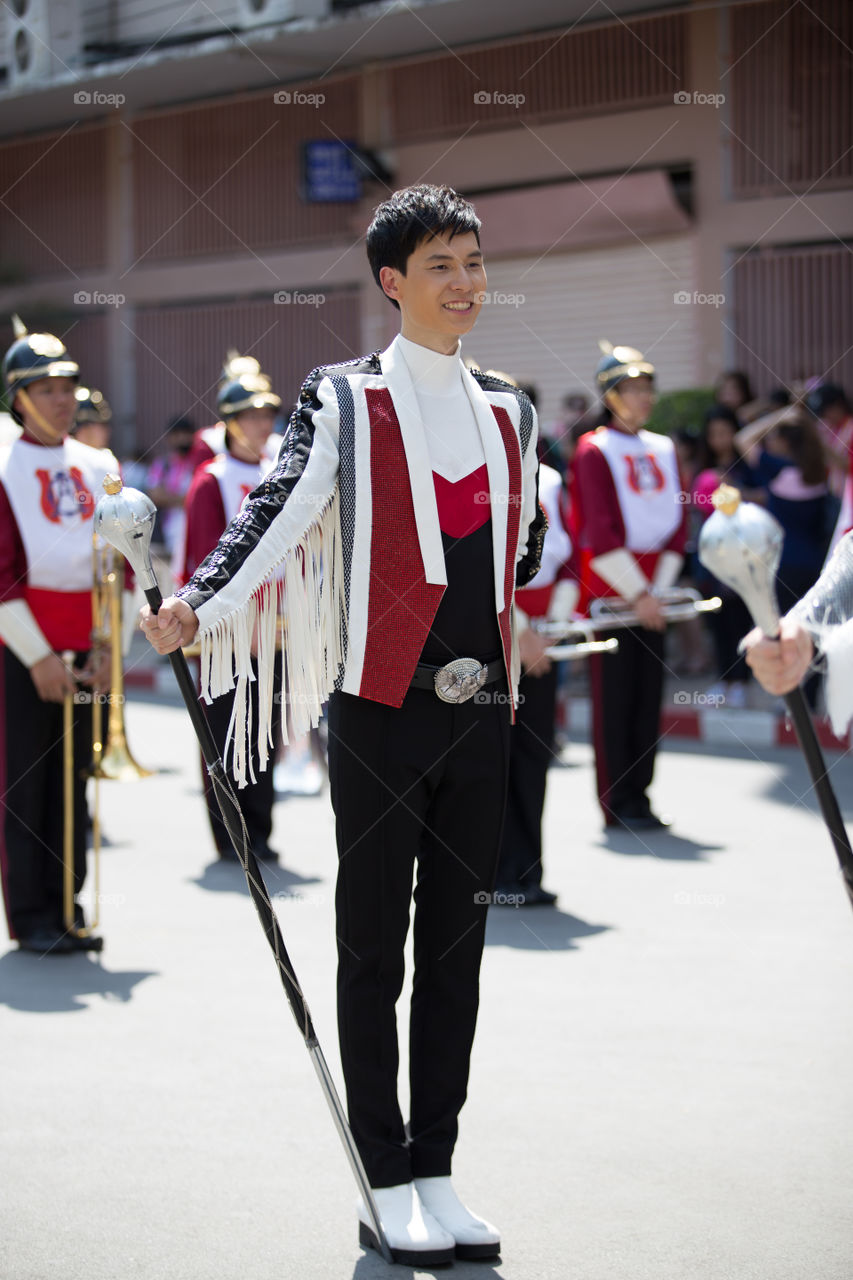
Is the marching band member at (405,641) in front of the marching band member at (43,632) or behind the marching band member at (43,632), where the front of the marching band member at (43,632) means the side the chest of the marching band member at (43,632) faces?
in front

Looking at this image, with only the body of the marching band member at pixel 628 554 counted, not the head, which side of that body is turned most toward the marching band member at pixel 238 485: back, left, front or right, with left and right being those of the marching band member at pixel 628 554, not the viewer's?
right

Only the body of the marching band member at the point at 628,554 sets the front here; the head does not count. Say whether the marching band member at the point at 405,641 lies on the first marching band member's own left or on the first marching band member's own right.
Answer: on the first marching band member's own right

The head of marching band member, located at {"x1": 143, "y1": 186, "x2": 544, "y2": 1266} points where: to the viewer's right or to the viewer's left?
to the viewer's right

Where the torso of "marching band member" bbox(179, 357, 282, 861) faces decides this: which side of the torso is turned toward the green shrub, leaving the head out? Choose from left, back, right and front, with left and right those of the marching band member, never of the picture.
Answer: left

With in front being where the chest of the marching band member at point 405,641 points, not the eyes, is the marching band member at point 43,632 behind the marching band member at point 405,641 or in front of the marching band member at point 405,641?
behind

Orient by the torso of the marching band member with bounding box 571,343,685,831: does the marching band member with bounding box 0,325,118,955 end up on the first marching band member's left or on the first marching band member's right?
on the first marching band member's right

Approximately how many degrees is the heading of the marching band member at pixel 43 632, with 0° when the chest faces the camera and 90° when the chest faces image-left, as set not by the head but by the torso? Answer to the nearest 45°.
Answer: approximately 315°

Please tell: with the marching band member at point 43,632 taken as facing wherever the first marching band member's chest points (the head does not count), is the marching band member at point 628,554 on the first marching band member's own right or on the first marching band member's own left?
on the first marching band member's own left

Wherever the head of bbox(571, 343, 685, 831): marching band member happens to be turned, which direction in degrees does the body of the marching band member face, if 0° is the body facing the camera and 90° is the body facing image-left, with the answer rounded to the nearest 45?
approximately 315°

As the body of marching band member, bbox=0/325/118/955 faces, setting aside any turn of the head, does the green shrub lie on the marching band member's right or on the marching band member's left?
on the marching band member's left

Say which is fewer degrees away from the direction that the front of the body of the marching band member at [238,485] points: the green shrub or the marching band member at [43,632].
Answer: the marching band member
